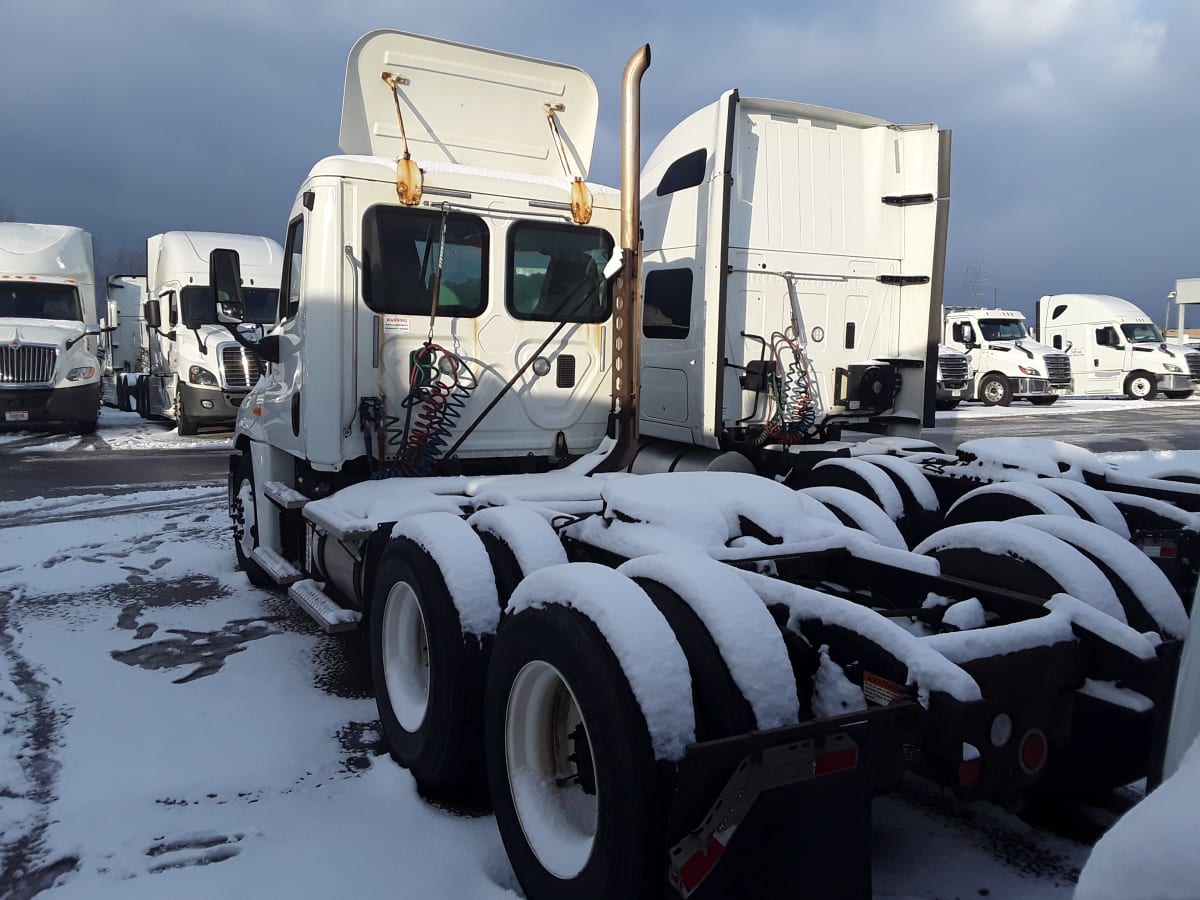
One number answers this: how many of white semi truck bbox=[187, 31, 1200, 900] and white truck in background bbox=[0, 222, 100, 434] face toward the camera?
1

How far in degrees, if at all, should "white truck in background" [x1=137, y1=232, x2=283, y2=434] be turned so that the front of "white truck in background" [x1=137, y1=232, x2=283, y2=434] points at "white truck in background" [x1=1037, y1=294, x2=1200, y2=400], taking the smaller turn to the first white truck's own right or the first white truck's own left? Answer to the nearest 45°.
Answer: approximately 45° to the first white truck's own left

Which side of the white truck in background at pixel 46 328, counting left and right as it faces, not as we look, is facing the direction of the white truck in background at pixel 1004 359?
left

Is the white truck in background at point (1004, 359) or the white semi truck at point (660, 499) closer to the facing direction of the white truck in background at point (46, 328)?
the white semi truck

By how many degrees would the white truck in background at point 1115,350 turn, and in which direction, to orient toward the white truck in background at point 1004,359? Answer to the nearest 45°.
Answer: approximately 90° to its right

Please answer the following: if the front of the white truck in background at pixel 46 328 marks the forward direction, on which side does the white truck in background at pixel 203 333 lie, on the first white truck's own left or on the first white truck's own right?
on the first white truck's own left

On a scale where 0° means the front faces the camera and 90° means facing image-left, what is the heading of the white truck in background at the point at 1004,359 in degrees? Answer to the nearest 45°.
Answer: approximately 315°

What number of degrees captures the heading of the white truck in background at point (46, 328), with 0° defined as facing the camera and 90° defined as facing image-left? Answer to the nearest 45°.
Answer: approximately 0°

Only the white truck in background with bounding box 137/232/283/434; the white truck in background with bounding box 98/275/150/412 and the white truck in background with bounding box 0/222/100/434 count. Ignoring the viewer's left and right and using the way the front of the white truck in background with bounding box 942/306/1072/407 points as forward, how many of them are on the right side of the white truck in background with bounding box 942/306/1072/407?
3

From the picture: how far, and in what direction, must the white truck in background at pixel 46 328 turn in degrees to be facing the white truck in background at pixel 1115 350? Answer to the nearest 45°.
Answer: approximately 90° to its left

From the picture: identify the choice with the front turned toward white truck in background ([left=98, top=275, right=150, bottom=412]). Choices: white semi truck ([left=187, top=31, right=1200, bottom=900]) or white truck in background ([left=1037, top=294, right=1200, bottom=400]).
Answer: the white semi truck
